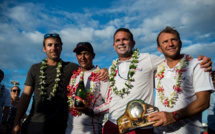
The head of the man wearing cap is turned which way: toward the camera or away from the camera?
toward the camera

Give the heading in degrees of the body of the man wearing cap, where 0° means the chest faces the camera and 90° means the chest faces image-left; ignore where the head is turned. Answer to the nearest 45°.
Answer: approximately 45°
